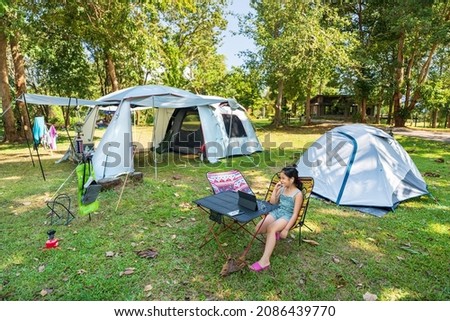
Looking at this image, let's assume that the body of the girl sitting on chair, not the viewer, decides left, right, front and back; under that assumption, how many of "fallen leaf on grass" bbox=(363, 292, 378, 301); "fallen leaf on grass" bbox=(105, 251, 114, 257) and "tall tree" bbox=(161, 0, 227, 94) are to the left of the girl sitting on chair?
1

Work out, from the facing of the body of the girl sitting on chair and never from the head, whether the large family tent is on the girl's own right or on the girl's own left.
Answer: on the girl's own right

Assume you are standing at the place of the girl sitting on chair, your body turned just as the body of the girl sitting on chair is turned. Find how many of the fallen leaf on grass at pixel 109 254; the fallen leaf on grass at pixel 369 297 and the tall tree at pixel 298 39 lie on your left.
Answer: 1

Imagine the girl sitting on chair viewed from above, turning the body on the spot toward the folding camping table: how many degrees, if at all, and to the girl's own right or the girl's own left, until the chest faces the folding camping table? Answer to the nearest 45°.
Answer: approximately 45° to the girl's own right

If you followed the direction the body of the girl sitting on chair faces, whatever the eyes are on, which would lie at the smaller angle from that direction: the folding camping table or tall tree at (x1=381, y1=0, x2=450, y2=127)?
the folding camping table

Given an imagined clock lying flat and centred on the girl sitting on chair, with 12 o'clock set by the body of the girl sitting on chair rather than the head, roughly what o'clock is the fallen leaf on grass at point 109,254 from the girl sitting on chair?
The fallen leaf on grass is roughly at 1 o'clock from the girl sitting on chair.

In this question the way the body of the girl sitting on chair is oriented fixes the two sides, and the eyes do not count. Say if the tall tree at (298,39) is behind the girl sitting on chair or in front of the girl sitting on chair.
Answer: behind

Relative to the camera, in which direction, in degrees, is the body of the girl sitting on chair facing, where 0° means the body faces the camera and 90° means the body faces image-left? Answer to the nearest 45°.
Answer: approximately 45°

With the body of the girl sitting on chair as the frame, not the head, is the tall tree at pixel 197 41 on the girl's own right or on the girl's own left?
on the girl's own right

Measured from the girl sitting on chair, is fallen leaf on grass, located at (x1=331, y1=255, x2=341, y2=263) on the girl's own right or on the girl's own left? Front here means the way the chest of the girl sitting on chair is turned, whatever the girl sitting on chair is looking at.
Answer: on the girl's own left
